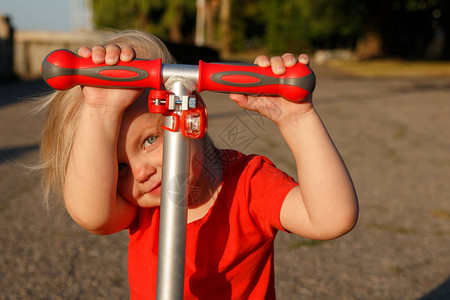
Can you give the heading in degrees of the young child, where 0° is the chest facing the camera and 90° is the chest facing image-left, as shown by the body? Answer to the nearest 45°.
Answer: approximately 0°
